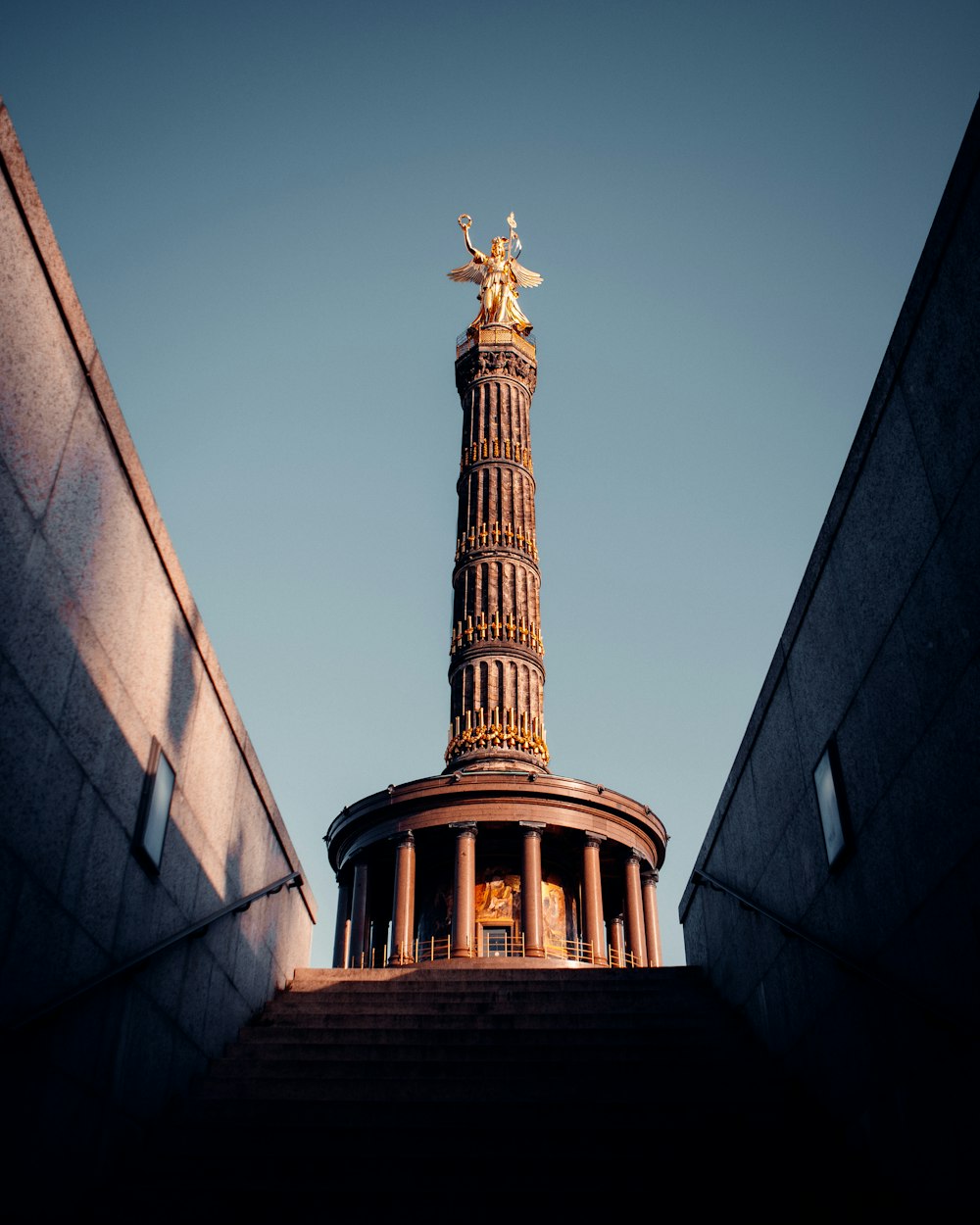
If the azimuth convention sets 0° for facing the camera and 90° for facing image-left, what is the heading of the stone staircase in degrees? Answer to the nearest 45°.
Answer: approximately 0°

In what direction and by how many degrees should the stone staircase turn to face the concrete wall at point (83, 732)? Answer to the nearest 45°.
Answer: approximately 45° to its right

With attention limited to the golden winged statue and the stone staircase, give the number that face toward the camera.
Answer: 2
